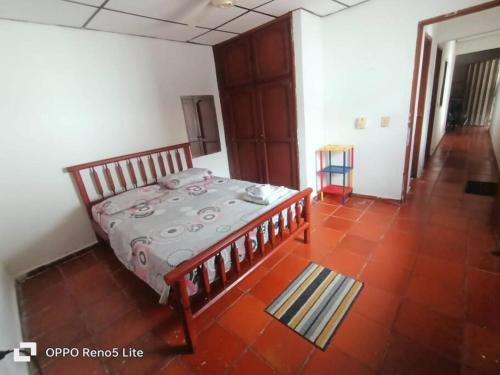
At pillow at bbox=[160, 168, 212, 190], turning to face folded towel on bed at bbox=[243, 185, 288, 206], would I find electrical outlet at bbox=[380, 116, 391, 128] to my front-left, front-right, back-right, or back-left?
front-left

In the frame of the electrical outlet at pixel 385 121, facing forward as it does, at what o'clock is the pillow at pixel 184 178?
The pillow is roughly at 2 o'clock from the electrical outlet.

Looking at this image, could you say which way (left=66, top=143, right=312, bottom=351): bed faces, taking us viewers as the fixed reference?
facing the viewer and to the right of the viewer

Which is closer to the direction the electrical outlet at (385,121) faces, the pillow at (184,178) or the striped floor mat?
the striped floor mat

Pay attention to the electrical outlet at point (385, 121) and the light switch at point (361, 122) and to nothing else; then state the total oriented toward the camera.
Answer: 2

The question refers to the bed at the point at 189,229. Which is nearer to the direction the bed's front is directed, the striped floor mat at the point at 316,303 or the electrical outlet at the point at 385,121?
the striped floor mat

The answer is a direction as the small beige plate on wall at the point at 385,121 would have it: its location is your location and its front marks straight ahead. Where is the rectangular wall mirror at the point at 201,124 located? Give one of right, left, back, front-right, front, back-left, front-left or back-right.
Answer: right

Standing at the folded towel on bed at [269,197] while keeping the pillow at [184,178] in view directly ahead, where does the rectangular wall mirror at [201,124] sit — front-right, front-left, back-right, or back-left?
front-right

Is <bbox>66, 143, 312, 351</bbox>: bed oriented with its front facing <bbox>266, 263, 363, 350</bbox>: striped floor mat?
yes

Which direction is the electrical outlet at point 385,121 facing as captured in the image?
toward the camera

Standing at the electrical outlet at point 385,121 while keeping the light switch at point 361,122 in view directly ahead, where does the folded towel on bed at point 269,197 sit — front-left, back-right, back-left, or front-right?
front-left

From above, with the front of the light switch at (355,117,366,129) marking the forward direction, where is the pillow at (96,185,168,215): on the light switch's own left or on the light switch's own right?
on the light switch's own right

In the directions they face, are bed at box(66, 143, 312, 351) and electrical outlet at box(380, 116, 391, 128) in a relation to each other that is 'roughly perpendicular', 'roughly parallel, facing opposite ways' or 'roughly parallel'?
roughly perpendicular

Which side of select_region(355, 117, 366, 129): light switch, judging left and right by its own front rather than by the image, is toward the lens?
front
